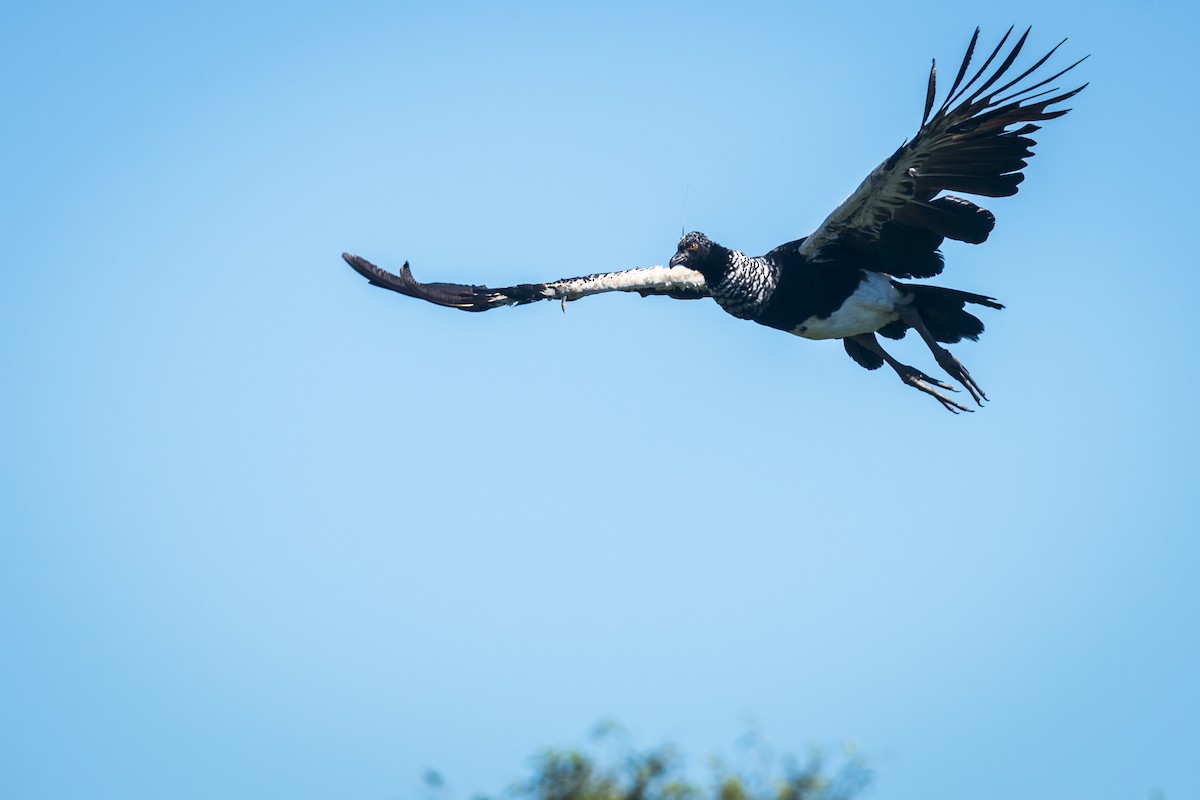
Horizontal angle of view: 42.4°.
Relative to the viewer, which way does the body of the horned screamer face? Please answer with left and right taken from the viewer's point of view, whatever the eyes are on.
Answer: facing the viewer and to the left of the viewer
